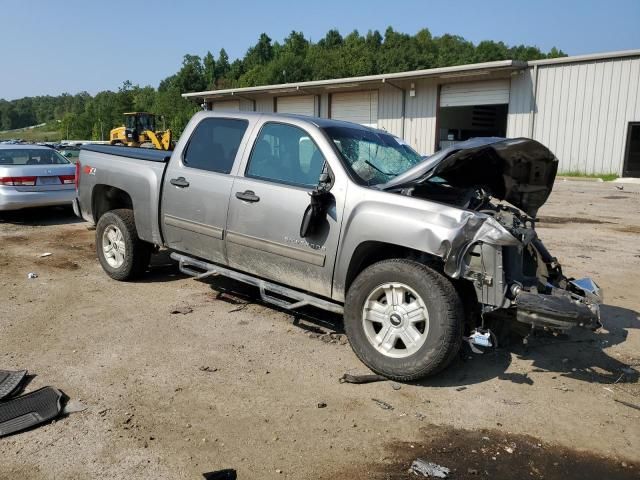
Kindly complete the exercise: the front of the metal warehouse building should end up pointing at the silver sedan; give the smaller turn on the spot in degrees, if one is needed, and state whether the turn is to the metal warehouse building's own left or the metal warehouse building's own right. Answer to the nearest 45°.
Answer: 0° — it already faces it

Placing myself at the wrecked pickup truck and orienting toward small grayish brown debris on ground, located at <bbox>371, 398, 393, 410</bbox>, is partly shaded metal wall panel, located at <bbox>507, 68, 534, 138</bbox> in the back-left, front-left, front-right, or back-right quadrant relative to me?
back-left

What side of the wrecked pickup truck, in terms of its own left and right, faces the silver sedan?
back

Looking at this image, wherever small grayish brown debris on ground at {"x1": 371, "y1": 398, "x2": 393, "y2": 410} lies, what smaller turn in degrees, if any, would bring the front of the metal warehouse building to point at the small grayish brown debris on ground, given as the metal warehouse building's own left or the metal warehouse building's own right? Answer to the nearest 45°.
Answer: approximately 45° to the metal warehouse building's own left

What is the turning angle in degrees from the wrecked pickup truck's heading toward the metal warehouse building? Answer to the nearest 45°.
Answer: approximately 135° to its left

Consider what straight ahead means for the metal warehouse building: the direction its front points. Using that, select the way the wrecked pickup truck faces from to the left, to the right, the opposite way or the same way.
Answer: to the left

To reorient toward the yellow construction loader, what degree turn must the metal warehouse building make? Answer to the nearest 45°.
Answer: approximately 45° to its right

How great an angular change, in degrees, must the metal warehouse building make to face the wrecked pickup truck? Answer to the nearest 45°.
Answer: approximately 45° to its left

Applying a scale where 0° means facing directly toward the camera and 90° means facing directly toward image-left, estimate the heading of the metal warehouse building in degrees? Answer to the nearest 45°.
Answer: approximately 45°

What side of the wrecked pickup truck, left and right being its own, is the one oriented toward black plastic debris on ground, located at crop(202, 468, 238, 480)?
right
